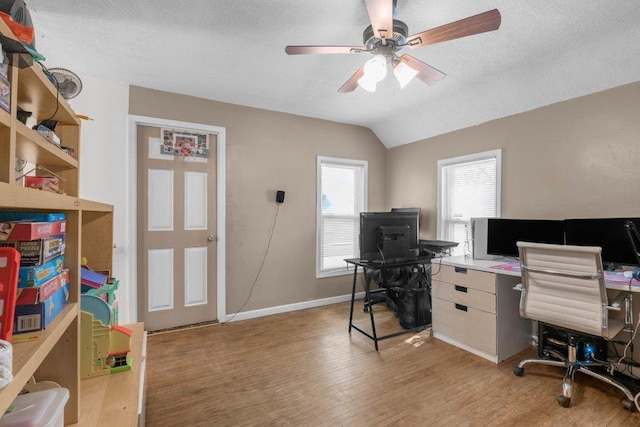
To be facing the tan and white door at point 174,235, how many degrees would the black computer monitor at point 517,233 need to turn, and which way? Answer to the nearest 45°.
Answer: approximately 45° to its right

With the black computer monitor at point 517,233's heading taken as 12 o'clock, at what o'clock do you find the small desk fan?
The small desk fan is roughly at 1 o'clock from the black computer monitor.

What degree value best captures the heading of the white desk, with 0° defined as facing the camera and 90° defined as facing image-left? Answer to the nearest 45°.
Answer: approximately 45°
